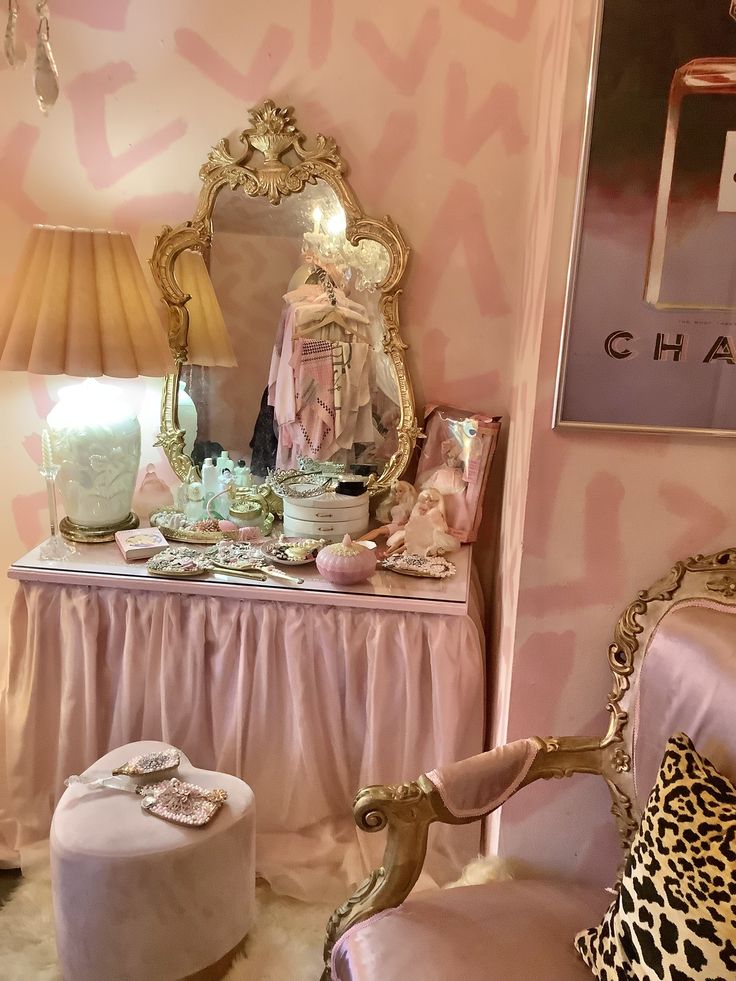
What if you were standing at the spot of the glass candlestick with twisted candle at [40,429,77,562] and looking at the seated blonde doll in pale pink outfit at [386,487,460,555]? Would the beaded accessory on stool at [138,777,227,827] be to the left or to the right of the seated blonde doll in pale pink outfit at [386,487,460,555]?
right

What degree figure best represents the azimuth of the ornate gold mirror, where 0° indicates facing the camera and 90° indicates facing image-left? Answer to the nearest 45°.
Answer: approximately 0°

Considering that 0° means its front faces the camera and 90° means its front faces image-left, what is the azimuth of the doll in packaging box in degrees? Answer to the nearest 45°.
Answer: approximately 45°
